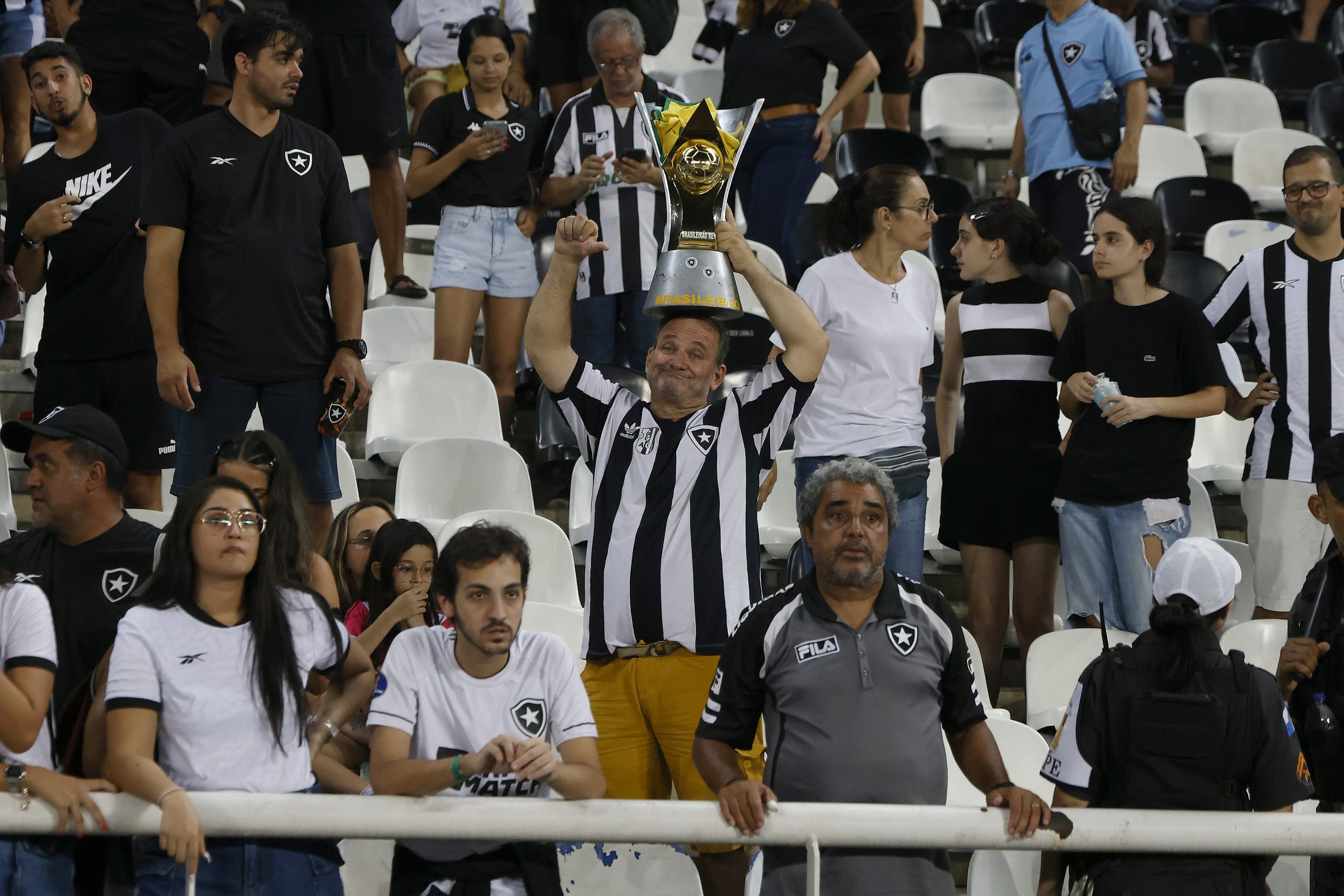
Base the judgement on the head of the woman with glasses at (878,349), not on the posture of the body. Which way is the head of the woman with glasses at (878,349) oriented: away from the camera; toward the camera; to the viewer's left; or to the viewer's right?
to the viewer's right

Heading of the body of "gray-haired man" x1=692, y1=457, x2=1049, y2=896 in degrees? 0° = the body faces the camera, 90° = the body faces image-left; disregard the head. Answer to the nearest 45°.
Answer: approximately 0°

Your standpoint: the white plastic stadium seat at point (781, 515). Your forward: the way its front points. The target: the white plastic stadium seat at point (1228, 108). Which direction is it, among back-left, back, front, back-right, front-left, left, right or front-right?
back-left

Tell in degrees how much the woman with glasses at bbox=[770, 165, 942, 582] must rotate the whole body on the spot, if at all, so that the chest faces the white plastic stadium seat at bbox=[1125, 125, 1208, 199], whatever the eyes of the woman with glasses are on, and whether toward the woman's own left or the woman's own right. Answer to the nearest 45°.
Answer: approximately 135° to the woman's own left

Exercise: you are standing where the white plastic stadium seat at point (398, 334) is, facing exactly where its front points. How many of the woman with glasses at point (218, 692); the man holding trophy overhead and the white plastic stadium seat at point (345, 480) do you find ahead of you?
3

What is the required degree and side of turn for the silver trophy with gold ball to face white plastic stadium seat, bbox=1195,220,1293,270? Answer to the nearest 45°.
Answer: approximately 135° to its left

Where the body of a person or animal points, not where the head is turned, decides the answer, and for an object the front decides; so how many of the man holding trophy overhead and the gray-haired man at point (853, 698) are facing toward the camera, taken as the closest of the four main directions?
2

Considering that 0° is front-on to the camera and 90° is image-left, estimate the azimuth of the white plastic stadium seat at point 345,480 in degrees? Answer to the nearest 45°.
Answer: approximately 0°
